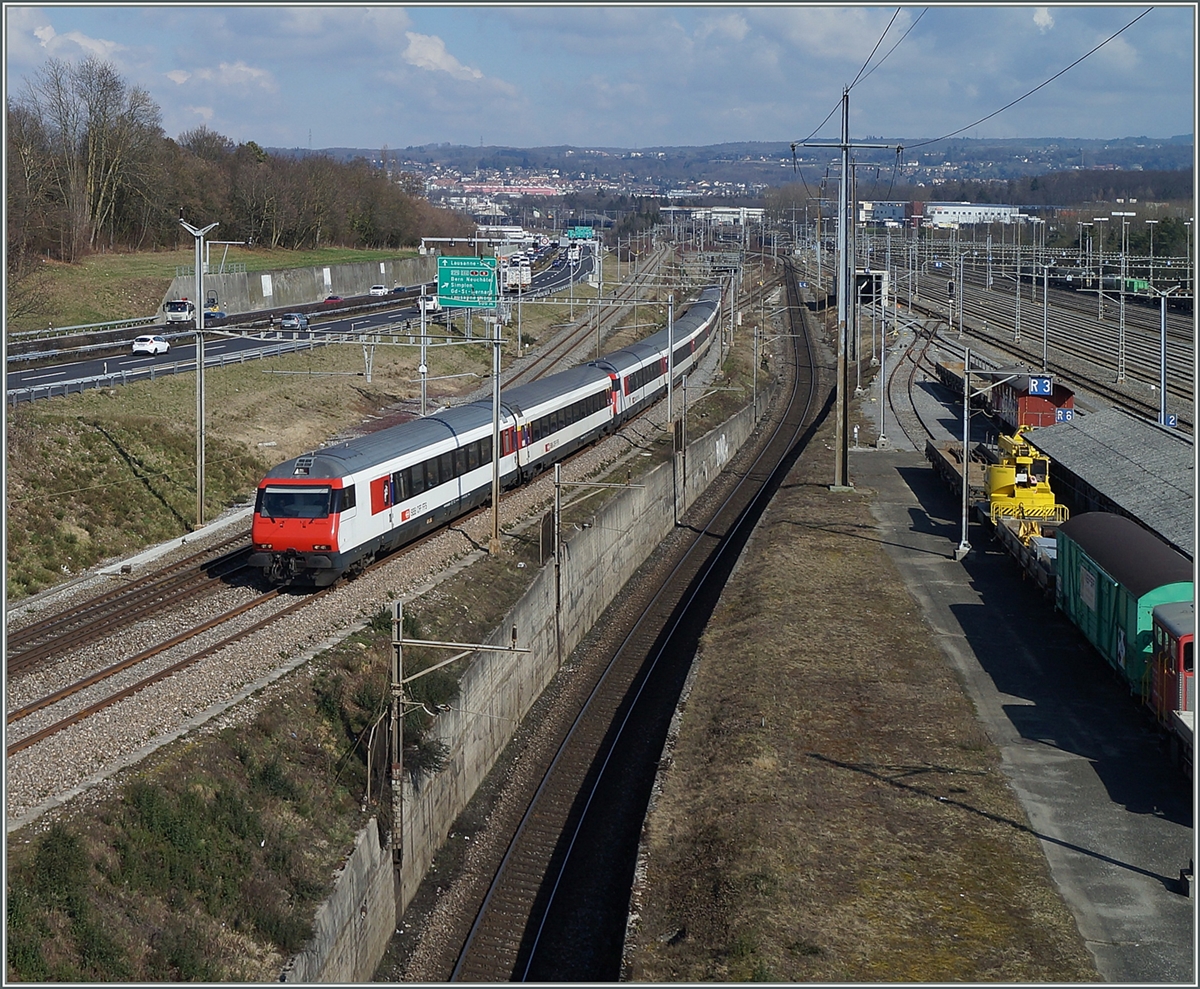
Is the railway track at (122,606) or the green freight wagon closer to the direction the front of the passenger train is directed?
the railway track

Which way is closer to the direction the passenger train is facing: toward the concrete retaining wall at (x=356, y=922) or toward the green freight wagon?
the concrete retaining wall

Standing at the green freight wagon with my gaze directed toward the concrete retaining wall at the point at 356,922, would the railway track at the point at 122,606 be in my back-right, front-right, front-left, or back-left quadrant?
front-right

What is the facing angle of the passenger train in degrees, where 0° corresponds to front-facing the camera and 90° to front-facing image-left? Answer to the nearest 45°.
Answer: approximately 45°

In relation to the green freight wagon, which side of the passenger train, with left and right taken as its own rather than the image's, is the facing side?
left

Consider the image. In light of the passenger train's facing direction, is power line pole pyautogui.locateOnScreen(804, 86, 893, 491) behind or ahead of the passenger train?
behind

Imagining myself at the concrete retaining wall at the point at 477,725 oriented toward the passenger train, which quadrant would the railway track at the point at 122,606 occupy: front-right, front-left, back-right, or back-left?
front-left

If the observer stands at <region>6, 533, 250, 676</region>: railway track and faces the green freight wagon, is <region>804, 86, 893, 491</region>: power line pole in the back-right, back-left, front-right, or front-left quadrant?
front-left

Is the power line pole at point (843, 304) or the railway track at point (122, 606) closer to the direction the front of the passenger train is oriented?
the railway track

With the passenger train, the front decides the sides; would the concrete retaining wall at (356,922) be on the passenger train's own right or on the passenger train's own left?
on the passenger train's own left

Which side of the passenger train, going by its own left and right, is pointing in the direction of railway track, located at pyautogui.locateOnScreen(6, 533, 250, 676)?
front
